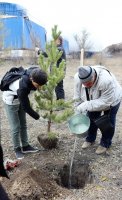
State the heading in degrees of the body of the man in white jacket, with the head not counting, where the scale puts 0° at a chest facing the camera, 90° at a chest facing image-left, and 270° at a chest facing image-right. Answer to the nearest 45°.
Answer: approximately 45°
